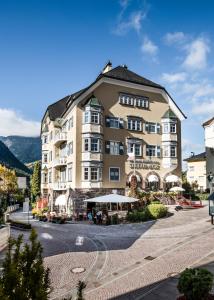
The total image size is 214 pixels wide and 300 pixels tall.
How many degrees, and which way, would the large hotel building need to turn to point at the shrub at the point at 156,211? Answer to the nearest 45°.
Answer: approximately 45° to its right

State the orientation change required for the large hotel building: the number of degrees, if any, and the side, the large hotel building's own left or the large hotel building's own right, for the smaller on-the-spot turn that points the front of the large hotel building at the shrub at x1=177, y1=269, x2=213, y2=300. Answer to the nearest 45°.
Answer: approximately 45° to the large hotel building's own right

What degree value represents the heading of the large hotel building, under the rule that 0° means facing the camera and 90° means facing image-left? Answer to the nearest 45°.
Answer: approximately 315°

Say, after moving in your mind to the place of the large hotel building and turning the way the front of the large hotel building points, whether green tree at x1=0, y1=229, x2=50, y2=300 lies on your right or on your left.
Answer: on your right

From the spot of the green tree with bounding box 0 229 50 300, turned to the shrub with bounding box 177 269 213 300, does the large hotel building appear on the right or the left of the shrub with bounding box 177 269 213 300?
left
